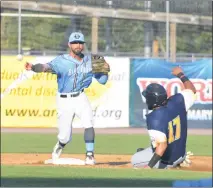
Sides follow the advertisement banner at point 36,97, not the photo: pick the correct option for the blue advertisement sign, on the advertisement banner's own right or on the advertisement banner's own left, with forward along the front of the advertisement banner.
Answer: on the advertisement banner's own left

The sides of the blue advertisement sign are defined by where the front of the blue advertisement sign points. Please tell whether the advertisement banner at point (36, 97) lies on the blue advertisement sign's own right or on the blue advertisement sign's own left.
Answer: on the blue advertisement sign's own right

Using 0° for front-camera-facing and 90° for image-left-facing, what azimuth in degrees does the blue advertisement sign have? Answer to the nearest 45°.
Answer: approximately 0°

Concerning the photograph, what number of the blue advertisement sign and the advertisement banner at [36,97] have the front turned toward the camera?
2

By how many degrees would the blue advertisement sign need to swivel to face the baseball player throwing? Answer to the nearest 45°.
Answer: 0° — it already faces them

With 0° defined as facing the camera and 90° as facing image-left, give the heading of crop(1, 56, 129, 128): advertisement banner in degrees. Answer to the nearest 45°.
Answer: approximately 0°
